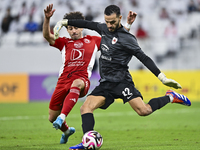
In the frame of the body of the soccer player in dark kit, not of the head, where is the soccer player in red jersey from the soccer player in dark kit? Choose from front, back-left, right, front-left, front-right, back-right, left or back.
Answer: right

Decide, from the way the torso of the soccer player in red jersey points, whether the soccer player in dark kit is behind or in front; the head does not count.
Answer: in front

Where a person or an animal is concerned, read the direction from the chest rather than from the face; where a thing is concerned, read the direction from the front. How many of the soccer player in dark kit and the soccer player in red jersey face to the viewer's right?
0

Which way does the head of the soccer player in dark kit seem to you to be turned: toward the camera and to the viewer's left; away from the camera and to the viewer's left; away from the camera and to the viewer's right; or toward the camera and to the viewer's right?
toward the camera and to the viewer's left

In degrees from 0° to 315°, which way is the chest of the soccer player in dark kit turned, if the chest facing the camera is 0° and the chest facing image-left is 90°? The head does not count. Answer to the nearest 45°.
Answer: approximately 45°

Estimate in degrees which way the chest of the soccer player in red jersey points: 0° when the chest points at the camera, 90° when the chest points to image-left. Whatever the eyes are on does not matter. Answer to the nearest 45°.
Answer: approximately 0°
